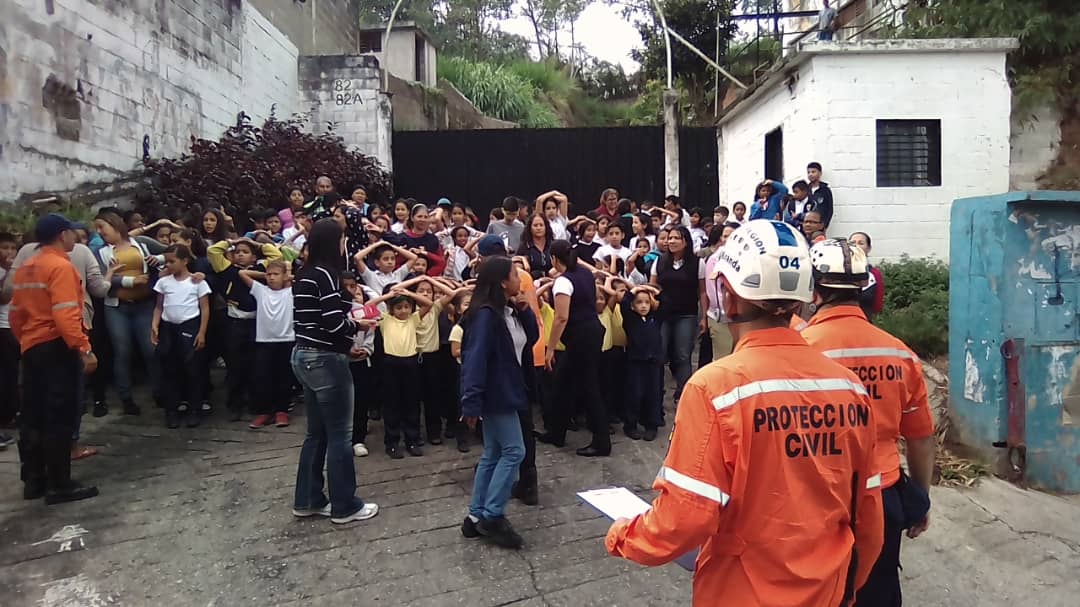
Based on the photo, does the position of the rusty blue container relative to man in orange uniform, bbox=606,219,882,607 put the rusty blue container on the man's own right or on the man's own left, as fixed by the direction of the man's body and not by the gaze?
on the man's own right

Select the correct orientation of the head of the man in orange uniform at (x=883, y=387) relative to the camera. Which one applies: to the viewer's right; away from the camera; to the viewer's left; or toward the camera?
away from the camera

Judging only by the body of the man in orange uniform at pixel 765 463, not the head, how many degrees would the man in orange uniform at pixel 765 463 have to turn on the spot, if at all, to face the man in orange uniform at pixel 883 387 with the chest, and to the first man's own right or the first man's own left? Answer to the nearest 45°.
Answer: approximately 90° to the first man's own right

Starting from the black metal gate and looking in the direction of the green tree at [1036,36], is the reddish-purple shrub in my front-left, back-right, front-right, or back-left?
back-right

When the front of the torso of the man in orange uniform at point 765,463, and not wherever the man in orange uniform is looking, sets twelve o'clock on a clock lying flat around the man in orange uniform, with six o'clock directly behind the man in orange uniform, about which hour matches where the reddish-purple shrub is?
The reddish-purple shrub is roughly at 12 o'clock from the man in orange uniform.

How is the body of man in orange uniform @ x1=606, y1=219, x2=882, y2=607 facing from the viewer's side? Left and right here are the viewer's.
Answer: facing away from the viewer and to the left of the viewer

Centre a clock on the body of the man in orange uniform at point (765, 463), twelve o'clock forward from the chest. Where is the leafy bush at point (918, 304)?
The leafy bush is roughly at 2 o'clock from the man in orange uniform.
